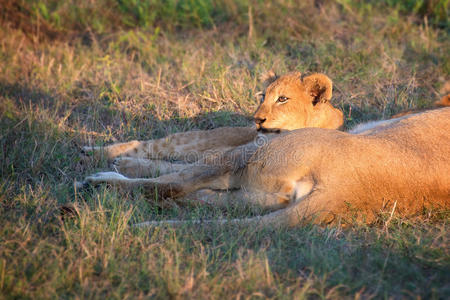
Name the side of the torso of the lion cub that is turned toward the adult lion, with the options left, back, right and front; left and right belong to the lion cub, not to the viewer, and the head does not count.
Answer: left

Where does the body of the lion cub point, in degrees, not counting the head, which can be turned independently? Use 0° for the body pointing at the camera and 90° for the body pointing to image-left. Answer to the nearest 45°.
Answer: approximately 90°
